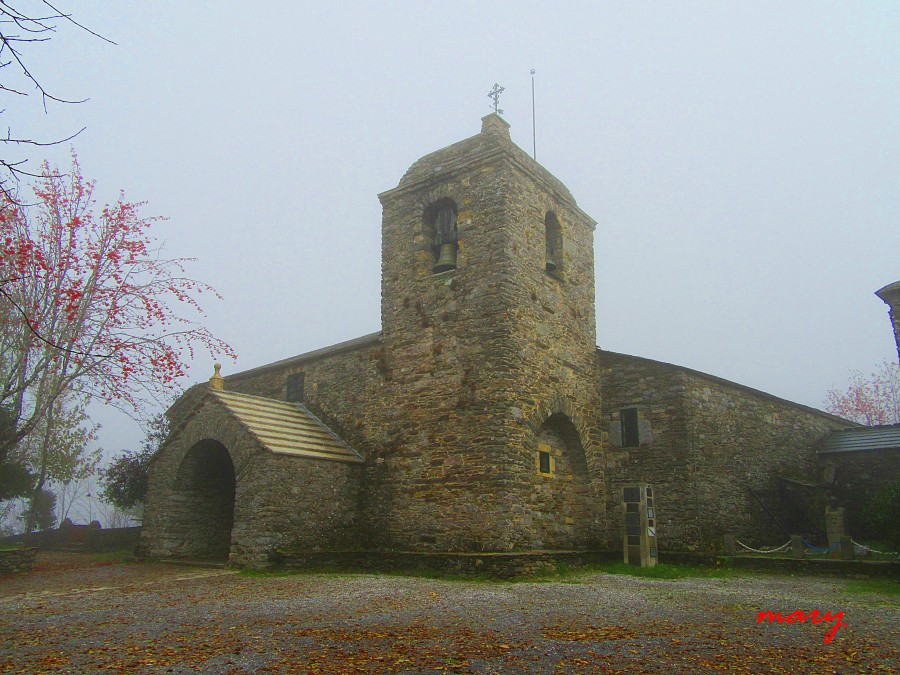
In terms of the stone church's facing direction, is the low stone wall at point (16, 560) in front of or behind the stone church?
in front

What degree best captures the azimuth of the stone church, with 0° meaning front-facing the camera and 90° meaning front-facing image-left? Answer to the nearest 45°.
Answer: approximately 45°

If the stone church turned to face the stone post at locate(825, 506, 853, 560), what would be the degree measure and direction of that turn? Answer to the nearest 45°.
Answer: approximately 135° to its left

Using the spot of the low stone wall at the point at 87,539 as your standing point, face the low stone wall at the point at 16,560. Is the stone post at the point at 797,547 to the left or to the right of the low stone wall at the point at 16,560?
left

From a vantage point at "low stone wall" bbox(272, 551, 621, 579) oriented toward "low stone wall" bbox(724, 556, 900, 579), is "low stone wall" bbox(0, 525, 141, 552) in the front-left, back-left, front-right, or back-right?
back-left

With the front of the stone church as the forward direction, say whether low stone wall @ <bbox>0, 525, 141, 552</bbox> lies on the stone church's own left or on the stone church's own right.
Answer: on the stone church's own right
